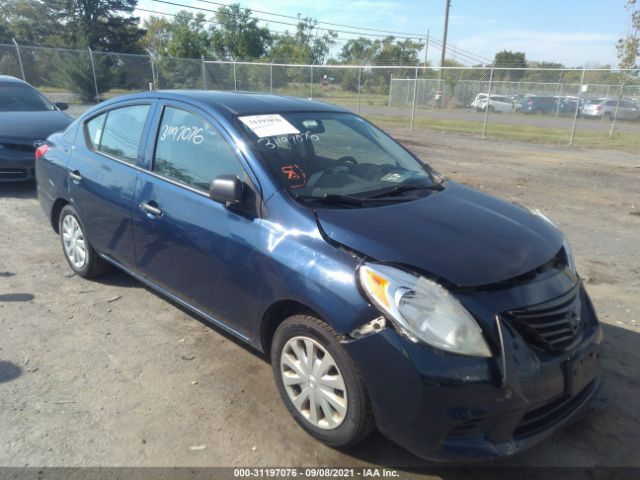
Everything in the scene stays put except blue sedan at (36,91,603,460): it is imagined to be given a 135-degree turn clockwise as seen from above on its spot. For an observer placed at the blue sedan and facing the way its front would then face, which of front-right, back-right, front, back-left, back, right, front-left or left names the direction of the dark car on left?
front-right

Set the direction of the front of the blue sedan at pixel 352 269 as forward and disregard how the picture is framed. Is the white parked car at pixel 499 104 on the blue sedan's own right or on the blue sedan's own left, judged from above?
on the blue sedan's own left

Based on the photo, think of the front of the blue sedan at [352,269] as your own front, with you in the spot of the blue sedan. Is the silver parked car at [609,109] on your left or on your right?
on your left

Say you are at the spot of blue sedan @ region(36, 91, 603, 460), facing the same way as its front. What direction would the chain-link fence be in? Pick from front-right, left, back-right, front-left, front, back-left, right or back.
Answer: back-left

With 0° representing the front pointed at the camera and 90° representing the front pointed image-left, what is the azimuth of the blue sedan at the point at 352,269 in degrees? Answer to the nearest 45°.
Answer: approximately 315°
